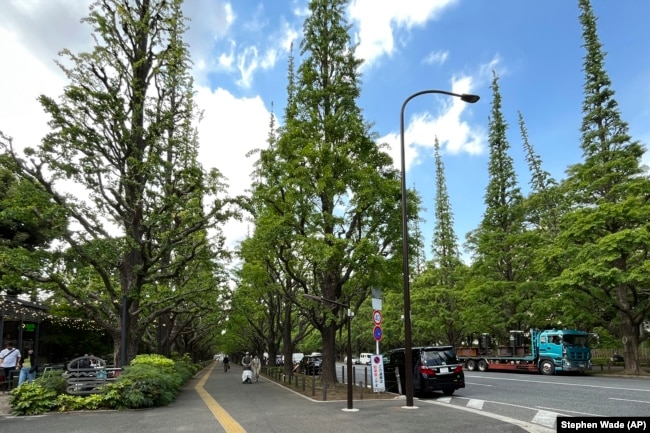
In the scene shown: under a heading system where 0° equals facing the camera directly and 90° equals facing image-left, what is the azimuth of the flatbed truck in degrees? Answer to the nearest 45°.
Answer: approximately 315°

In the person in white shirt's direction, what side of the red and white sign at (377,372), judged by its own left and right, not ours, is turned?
right

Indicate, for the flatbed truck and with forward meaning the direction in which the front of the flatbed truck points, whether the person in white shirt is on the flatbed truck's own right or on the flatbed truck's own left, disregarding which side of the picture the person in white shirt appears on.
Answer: on the flatbed truck's own right

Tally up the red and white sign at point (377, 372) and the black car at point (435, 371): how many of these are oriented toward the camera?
1

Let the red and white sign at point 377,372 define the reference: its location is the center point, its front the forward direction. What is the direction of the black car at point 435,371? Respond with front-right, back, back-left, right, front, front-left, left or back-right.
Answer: back-left

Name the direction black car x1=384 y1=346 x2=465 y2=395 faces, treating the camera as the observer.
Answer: facing away from the viewer and to the left of the viewer

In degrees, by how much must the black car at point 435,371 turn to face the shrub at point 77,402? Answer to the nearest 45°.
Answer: approximately 90° to its left

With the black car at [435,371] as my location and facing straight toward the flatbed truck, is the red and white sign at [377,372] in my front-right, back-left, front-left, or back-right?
back-left

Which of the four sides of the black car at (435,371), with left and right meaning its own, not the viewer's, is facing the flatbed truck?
right

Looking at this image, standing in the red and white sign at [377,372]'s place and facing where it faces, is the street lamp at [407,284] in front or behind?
in front
